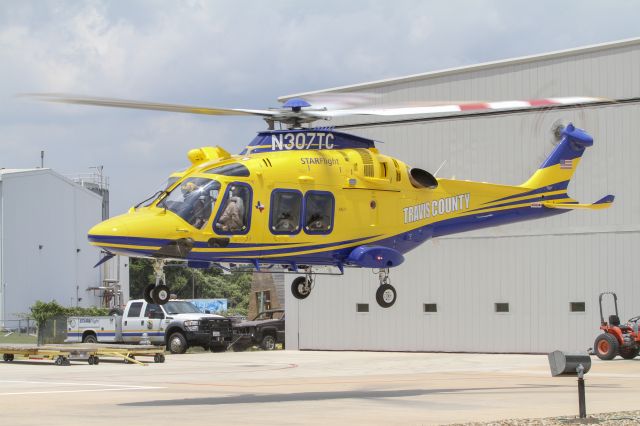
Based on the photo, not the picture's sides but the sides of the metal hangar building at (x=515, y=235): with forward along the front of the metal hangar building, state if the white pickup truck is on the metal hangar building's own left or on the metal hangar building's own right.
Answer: on the metal hangar building's own right

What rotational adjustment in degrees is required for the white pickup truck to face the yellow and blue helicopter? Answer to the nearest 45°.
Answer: approximately 45° to its right

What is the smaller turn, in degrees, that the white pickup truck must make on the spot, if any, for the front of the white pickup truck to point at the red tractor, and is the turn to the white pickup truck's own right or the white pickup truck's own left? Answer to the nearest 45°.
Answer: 0° — it already faces it

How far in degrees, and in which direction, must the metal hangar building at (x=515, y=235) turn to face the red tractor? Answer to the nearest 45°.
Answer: approximately 45° to its left

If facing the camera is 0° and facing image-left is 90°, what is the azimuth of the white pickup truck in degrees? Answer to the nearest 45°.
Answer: approximately 315°

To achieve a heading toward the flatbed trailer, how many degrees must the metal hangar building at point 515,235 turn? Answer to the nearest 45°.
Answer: approximately 45° to its right

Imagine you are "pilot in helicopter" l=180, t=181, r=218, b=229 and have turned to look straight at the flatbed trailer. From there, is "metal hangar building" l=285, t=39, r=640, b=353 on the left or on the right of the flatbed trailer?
right

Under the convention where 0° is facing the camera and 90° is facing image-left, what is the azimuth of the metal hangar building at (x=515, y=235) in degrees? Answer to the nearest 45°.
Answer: approximately 0°
